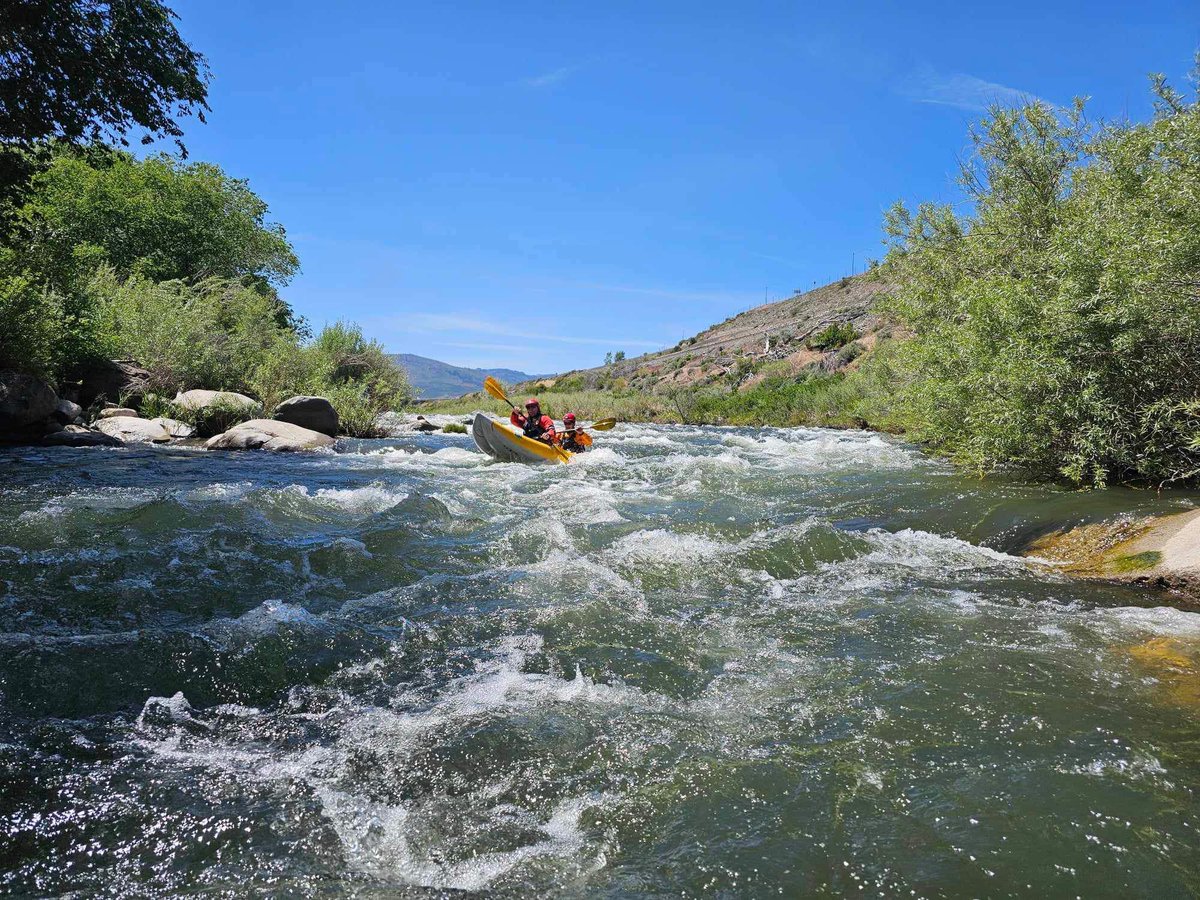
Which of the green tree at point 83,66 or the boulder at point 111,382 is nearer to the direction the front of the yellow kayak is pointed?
the green tree

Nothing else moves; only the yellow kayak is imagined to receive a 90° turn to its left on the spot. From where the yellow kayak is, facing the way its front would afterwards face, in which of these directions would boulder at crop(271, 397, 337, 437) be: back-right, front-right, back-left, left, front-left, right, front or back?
back

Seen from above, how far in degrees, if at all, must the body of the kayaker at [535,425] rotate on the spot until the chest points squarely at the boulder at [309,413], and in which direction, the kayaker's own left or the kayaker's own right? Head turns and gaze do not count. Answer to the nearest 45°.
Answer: approximately 90° to the kayaker's own right

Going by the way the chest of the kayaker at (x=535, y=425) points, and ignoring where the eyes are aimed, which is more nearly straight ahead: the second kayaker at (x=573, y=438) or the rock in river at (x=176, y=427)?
the rock in river

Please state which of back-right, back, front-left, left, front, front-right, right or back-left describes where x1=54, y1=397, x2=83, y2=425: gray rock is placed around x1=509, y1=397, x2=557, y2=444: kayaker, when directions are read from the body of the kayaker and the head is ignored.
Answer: front-right

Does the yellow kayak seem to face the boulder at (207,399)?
no

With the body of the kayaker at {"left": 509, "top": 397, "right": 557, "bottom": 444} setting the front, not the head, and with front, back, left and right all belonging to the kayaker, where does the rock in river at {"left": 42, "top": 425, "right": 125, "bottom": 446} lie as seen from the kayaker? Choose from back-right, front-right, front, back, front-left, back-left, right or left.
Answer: front-right

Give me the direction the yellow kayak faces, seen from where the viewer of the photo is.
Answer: facing the viewer and to the left of the viewer

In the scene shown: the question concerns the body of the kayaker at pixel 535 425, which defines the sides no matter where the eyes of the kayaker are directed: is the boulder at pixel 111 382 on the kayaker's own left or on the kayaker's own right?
on the kayaker's own right

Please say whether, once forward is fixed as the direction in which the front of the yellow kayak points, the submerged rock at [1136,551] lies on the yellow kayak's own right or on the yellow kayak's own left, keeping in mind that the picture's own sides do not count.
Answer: on the yellow kayak's own left

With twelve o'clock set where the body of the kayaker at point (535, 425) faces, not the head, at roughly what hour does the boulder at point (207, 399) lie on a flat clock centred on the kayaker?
The boulder is roughly at 2 o'clock from the kayaker.

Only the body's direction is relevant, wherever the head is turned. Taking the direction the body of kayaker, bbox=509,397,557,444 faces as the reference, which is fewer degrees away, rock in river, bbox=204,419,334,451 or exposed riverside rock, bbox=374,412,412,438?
the rock in river

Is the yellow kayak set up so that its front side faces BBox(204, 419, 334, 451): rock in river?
no

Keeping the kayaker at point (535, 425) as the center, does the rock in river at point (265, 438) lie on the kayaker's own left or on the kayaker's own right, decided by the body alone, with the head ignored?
on the kayaker's own right

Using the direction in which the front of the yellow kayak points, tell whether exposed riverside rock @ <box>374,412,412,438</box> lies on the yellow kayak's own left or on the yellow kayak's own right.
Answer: on the yellow kayak's own right

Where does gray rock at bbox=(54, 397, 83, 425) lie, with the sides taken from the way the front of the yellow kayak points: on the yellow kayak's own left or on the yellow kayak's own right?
on the yellow kayak's own right
